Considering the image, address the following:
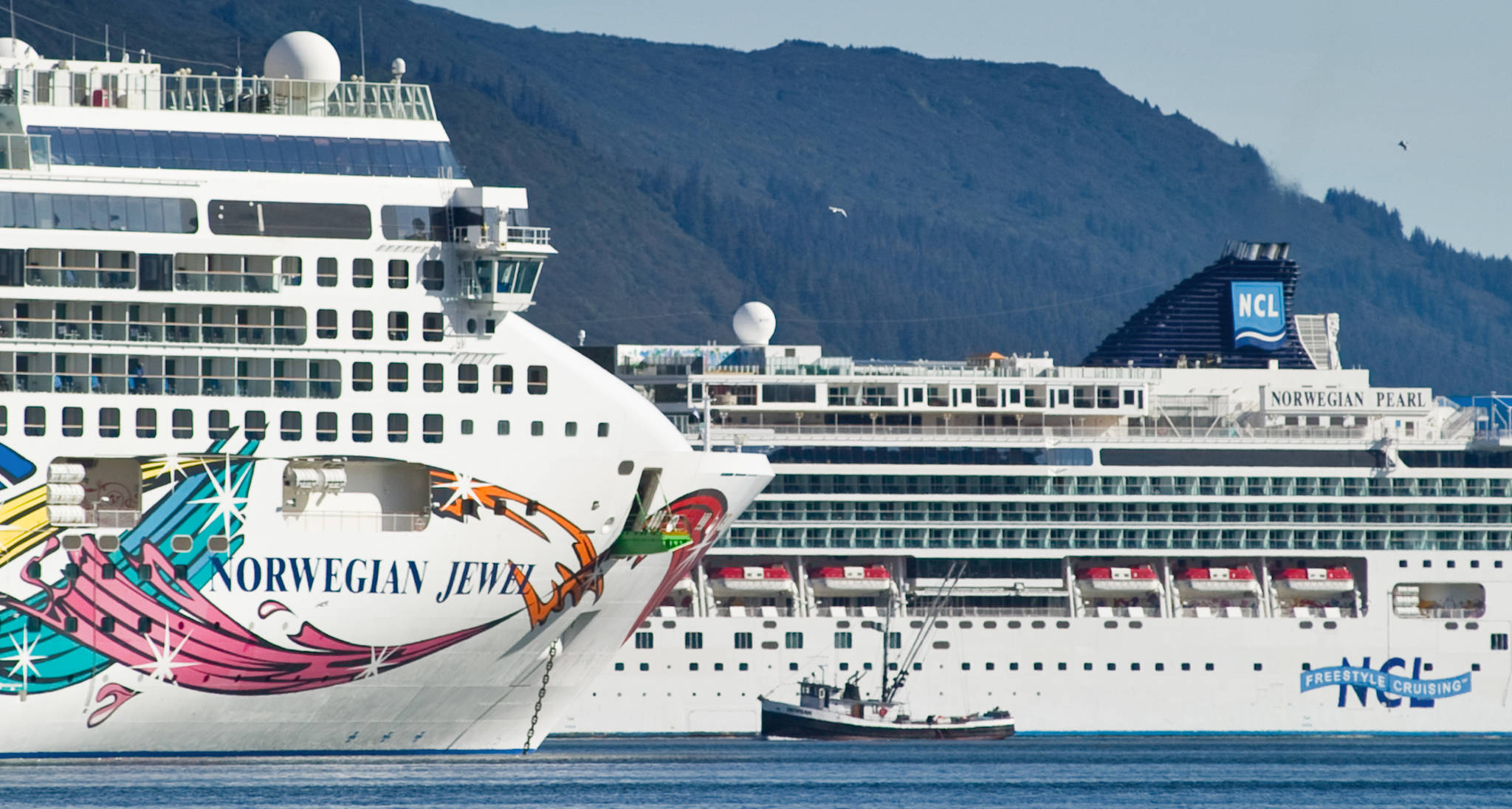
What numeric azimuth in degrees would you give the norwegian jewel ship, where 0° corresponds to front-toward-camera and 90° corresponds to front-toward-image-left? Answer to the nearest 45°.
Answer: approximately 270°
